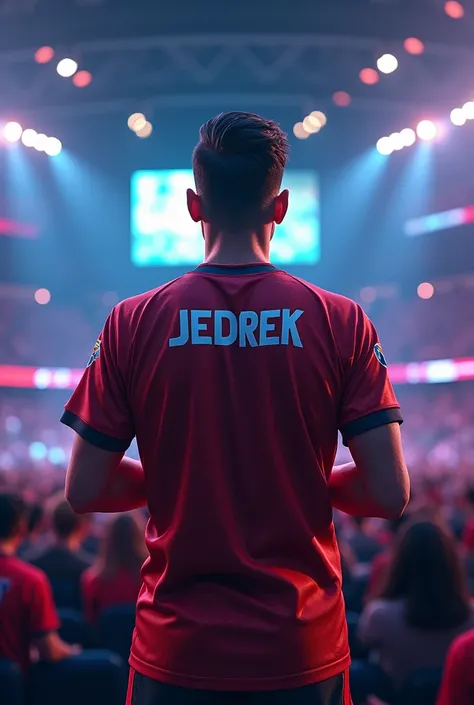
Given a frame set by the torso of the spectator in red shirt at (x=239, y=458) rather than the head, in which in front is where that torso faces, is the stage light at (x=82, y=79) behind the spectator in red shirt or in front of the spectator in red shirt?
in front

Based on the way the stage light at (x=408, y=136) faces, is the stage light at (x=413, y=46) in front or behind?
in front

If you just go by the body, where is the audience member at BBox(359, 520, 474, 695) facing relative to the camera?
away from the camera

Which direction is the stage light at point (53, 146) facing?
toward the camera

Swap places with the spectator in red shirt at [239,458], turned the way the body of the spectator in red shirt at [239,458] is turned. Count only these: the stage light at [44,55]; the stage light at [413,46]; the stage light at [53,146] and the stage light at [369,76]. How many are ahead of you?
4

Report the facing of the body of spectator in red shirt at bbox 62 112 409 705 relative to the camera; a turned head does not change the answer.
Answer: away from the camera

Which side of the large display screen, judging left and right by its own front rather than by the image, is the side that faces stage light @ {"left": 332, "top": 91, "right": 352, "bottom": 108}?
left

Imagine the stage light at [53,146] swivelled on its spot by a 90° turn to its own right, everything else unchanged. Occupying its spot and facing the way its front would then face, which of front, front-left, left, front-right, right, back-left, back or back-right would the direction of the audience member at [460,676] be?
left

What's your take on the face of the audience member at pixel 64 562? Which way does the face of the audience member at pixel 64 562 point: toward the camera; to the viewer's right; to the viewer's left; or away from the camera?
away from the camera

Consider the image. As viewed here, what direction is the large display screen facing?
toward the camera

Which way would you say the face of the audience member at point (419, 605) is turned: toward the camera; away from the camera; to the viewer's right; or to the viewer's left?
away from the camera

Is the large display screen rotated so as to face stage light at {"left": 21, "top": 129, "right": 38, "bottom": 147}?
no

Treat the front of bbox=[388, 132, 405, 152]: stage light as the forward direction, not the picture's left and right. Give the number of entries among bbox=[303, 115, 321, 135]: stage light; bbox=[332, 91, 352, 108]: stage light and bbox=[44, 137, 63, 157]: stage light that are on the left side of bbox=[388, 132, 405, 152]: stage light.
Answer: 0

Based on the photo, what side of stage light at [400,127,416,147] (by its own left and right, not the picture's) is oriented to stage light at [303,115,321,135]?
right

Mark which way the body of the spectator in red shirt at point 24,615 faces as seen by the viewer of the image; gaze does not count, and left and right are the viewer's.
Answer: facing away from the viewer and to the right of the viewer

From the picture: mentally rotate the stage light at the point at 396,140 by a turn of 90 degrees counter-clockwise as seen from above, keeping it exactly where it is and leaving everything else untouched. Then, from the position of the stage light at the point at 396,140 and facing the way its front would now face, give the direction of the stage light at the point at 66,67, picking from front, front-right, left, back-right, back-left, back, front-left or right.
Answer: back-right

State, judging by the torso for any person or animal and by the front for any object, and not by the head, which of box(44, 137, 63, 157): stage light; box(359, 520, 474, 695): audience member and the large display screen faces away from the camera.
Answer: the audience member

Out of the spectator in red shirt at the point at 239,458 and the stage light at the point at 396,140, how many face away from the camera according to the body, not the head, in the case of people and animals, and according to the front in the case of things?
1

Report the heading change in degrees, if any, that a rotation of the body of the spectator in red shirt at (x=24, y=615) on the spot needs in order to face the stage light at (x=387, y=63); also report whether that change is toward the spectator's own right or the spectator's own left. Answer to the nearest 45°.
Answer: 0° — they already face it

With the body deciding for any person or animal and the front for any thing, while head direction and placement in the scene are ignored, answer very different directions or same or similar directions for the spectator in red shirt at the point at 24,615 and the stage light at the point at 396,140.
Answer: very different directions

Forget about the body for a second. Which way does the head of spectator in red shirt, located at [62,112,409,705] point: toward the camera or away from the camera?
away from the camera

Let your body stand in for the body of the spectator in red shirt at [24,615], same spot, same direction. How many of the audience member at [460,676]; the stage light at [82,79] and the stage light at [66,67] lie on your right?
1
